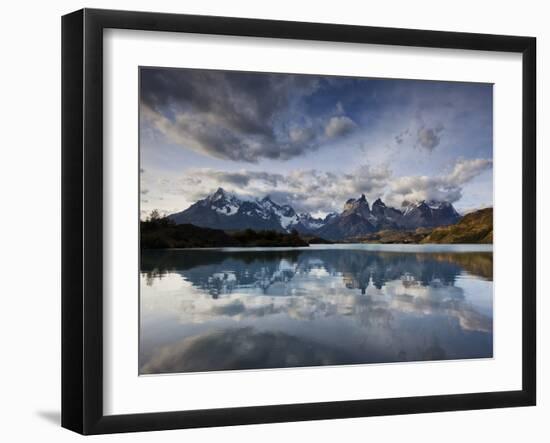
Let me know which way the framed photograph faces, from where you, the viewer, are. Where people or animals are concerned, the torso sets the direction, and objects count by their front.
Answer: facing the viewer and to the right of the viewer
